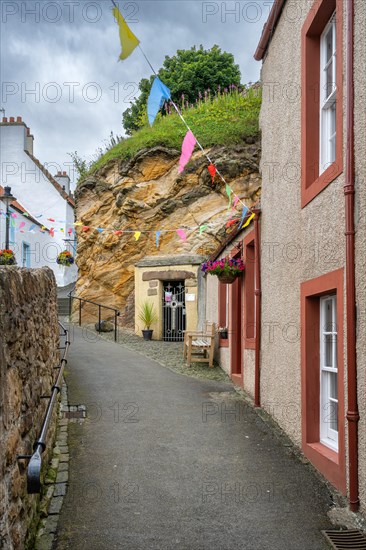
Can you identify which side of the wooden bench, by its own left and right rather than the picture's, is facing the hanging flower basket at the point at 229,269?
left

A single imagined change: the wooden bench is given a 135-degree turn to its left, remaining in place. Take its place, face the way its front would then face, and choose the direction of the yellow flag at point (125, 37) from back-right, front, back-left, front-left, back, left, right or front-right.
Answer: front-right

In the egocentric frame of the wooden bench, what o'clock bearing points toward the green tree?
The green tree is roughly at 3 o'clock from the wooden bench.

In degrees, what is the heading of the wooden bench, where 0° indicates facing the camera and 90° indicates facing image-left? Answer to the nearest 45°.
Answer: approximately 90°

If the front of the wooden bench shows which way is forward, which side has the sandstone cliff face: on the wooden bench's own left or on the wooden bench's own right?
on the wooden bench's own right

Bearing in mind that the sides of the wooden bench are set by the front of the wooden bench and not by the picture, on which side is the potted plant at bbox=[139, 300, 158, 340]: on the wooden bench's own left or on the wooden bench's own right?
on the wooden bench's own right

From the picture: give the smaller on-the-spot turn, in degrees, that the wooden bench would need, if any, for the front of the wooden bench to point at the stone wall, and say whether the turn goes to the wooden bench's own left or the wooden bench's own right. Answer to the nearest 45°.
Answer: approximately 90° to the wooden bench's own left
